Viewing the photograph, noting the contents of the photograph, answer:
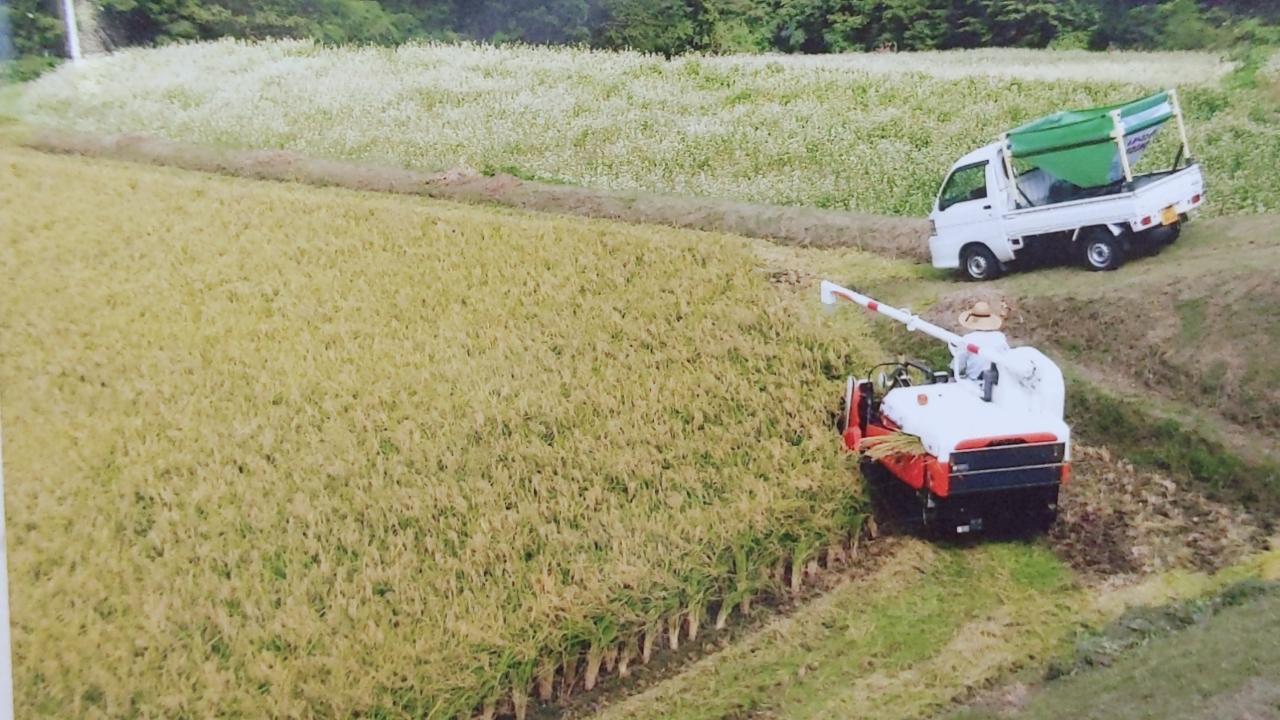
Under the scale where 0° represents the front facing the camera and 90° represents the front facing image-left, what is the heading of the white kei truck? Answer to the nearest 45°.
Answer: approximately 135°

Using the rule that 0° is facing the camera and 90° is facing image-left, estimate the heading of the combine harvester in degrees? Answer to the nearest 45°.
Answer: approximately 135°

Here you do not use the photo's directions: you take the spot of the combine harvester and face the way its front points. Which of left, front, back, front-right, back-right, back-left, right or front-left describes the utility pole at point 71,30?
front-left
